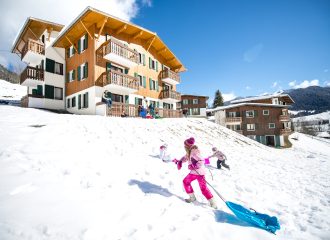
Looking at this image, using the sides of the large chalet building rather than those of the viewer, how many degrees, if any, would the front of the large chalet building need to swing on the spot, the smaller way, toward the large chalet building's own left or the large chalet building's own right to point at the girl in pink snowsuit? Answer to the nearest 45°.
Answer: approximately 45° to the large chalet building's own right

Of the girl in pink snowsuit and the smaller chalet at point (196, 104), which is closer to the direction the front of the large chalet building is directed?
the girl in pink snowsuit

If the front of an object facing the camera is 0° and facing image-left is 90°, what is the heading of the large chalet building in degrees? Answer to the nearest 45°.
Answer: approximately 315°

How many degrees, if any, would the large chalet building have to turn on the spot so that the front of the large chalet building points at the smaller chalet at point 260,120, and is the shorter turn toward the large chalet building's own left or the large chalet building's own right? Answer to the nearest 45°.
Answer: approximately 45° to the large chalet building's own left

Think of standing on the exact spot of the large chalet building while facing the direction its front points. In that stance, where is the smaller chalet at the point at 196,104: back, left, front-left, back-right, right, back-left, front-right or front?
left

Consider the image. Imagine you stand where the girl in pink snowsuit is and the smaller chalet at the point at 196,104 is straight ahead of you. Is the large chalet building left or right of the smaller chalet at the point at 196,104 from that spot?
left
